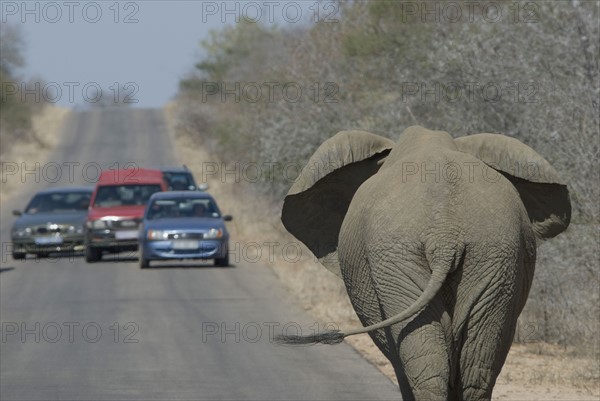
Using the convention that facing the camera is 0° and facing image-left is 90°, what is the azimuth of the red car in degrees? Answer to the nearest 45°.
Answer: approximately 0°

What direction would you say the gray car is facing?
toward the camera

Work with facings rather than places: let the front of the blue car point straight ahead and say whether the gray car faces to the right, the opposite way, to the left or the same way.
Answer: the same way

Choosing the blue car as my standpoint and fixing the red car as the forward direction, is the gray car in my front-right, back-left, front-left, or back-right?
front-left

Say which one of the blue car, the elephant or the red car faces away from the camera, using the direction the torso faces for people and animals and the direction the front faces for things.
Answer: the elephant

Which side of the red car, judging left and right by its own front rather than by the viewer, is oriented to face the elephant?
front

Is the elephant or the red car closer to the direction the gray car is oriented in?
the elephant

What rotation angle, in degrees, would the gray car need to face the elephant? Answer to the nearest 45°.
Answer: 0° — it already faces it

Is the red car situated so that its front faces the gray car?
no

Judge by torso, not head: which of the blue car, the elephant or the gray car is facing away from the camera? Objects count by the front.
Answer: the elephant

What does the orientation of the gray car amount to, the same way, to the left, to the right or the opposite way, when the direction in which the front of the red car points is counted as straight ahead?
the same way

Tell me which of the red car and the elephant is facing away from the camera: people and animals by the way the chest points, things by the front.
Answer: the elephant

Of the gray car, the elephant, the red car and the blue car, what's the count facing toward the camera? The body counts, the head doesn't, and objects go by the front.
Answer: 3

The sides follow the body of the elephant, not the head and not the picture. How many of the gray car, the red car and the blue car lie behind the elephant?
0

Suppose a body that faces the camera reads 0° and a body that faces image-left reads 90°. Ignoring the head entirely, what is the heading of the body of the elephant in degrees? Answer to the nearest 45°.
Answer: approximately 180°

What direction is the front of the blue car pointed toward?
toward the camera
